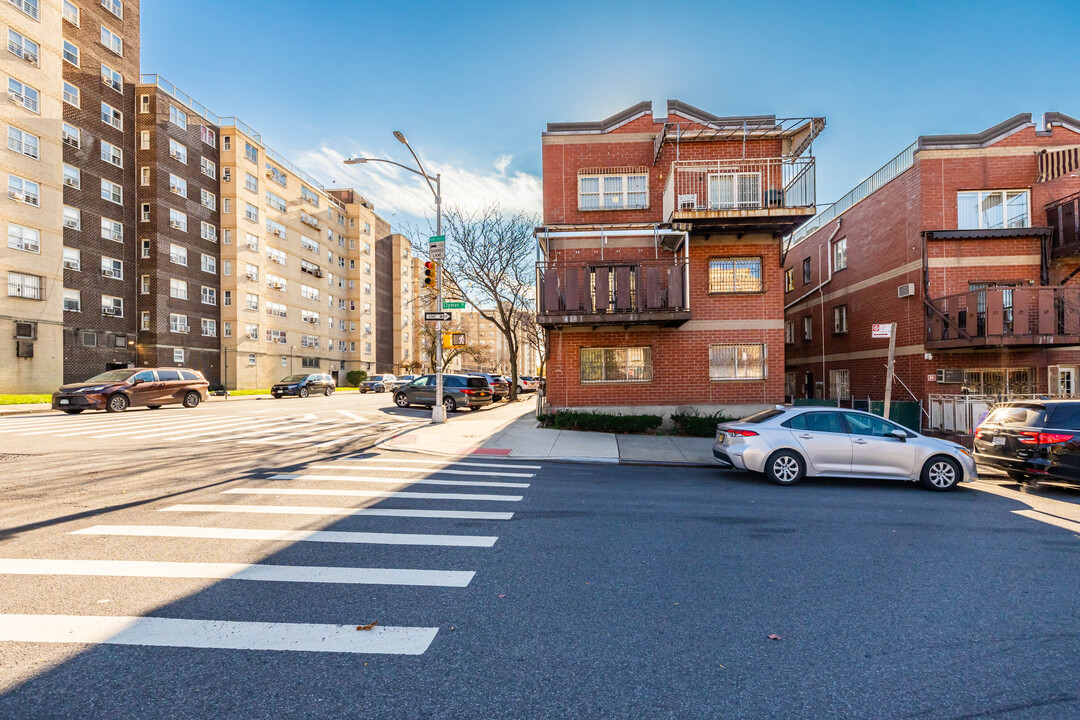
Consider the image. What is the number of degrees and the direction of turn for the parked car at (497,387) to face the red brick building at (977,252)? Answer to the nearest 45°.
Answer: approximately 180°

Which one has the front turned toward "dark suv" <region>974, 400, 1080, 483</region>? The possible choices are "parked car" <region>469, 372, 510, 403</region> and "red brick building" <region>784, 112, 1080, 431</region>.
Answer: the red brick building

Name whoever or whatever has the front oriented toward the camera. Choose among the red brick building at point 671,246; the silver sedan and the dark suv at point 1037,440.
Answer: the red brick building

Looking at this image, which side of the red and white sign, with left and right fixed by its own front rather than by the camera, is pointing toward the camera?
front

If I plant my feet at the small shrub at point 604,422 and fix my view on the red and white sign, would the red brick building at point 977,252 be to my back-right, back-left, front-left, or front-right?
front-left

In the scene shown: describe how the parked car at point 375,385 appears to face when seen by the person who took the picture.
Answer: facing the viewer and to the left of the viewer

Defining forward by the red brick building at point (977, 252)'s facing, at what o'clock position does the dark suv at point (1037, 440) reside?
The dark suv is roughly at 12 o'clock from the red brick building.

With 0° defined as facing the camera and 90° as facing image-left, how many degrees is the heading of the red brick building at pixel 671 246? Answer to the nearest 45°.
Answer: approximately 0°

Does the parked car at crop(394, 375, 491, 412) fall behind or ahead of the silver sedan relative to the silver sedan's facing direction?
behind

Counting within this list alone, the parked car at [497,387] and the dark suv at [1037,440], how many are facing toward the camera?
0

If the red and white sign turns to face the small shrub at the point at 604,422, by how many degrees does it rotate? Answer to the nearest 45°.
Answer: approximately 90° to its right

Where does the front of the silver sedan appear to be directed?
to the viewer's right

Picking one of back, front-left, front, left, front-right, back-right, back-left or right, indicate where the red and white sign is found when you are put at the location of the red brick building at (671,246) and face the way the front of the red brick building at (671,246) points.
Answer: front-left

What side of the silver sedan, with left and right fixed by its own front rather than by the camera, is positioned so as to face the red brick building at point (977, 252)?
left
